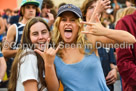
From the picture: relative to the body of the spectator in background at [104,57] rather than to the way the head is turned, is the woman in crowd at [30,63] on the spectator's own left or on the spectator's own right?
on the spectator's own right

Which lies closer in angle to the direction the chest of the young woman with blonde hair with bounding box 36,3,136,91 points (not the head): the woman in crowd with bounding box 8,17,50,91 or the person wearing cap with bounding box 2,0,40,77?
the woman in crowd

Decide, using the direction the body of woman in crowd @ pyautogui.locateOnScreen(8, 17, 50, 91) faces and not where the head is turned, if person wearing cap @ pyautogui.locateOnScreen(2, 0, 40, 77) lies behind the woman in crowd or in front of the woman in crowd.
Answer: behind

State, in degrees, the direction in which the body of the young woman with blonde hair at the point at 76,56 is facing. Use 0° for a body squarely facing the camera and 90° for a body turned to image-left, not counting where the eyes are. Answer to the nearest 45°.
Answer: approximately 0°

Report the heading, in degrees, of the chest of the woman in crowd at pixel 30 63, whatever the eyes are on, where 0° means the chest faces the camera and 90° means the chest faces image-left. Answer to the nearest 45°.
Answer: approximately 315°
